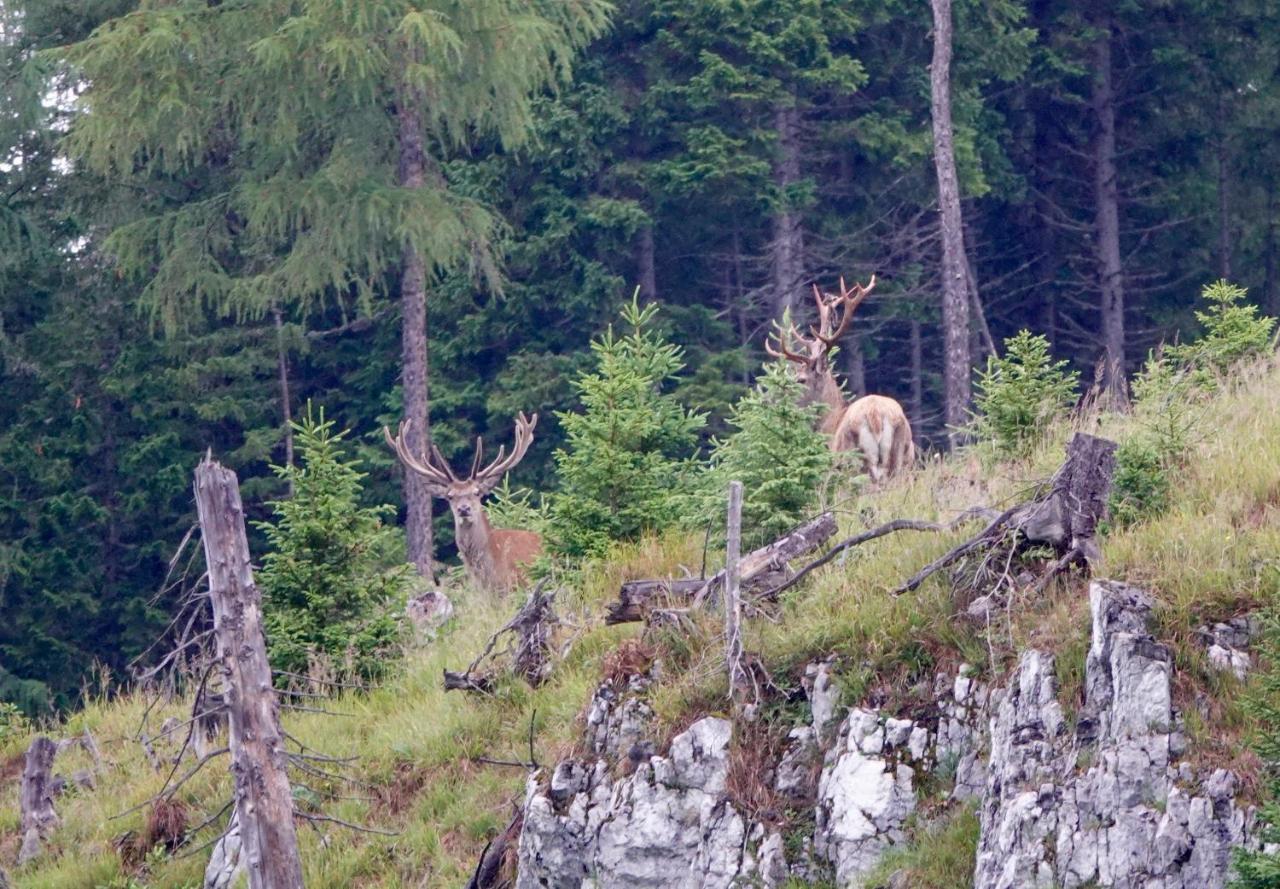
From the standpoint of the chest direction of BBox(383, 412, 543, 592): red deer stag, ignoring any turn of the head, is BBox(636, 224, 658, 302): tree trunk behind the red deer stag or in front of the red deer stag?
behind

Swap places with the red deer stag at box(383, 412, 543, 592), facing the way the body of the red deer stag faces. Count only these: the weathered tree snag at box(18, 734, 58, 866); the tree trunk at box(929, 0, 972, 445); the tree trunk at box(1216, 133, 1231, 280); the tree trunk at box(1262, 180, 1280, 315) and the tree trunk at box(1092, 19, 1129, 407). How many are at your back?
4

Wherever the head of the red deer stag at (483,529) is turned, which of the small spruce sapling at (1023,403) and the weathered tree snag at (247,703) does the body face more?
the weathered tree snag

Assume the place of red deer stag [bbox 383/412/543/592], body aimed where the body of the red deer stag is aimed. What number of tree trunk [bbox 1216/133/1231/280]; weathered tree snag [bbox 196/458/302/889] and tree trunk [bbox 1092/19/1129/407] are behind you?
2

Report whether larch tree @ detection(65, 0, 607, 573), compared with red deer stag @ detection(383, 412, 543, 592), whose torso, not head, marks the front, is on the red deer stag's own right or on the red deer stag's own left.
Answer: on the red deer stag's own right

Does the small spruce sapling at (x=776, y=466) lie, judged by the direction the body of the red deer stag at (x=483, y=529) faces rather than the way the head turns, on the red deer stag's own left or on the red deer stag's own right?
on the red deer stag's own left

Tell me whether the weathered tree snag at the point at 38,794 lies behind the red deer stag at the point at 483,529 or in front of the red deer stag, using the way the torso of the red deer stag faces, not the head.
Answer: in front

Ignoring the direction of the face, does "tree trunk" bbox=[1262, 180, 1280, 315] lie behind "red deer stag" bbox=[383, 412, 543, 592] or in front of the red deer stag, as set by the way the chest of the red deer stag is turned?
behind

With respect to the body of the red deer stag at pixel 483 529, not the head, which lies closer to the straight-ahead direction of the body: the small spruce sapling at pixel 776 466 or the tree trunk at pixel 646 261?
the small spruce sapling

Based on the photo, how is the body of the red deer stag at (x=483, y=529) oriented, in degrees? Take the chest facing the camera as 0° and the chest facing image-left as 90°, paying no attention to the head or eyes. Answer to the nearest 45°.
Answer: approximately 45°

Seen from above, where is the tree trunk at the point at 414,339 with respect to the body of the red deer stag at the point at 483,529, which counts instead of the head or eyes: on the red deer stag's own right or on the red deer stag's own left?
on the red deer stag's own right

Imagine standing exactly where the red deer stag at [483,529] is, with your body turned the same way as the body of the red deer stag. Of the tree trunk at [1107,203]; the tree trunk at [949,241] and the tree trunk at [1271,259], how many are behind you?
3

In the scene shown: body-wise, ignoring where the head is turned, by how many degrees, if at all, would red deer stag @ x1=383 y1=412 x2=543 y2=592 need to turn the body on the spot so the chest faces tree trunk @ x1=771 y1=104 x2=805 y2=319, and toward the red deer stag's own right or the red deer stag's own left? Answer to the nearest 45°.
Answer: approximately 180°

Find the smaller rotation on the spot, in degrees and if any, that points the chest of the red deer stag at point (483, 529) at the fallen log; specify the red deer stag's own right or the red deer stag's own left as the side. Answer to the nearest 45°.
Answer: approximately 45° to the red deer stag's own left
